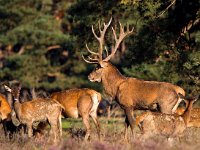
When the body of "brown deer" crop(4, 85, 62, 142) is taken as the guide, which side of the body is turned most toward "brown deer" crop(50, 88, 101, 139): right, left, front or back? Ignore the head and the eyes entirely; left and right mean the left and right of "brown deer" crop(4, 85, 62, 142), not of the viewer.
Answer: back

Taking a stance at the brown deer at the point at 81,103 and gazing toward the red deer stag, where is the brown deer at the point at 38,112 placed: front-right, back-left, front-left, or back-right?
back-right

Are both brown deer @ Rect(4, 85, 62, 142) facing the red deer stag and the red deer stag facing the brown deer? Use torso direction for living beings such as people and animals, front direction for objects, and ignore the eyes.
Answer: no

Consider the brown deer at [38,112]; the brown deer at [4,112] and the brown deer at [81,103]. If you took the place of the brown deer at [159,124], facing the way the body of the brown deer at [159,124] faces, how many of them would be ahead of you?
0

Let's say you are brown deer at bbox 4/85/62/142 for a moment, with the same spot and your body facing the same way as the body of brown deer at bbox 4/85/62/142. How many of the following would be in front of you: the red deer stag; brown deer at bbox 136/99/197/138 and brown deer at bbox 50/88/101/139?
0

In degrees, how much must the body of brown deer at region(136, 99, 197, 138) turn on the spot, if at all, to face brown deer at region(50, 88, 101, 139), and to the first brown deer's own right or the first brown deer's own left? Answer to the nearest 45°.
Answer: approximately 135° to the first brown deer's own left

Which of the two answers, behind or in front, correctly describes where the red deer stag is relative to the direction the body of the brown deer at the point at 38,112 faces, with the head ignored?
behind

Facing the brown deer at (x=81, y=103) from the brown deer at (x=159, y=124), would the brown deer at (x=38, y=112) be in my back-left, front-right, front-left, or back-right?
front-left

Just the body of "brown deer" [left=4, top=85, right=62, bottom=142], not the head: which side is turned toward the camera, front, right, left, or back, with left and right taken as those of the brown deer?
left

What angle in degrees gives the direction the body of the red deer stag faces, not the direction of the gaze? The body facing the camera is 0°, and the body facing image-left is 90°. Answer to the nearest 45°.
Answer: approximately 90°

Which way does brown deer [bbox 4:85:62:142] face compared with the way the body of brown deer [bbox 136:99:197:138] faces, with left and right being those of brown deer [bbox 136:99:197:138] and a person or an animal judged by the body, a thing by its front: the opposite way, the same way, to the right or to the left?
the opposite way
